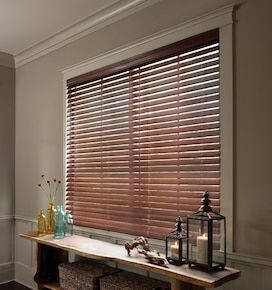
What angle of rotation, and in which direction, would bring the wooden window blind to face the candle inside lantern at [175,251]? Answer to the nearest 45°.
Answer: approximately 45° to its left

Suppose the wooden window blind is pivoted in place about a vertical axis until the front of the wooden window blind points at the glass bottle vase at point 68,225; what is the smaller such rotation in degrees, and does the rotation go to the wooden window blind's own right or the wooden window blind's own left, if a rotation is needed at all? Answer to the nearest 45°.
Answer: approximately 90° to the wooden window blind's own right

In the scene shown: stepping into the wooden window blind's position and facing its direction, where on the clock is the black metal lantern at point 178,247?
The black metal lantern is roughly at 10 o'clock from the wooden window blind.

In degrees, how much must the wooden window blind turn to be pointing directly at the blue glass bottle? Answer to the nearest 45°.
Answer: approximately 90° to its right

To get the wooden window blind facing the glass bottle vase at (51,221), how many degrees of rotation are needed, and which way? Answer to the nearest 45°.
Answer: approximately 90° to its right

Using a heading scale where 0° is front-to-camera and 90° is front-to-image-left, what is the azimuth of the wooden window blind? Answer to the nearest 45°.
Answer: approximately 45°
